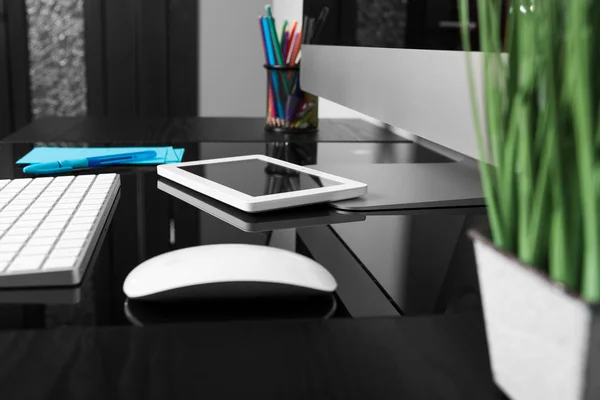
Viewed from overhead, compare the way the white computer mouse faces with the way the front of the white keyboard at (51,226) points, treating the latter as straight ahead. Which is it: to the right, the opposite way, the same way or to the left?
the opposite way

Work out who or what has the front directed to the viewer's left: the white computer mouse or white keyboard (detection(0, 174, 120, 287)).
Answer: the white keyboard

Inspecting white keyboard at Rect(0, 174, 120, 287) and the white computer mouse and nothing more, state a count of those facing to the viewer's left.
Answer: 1

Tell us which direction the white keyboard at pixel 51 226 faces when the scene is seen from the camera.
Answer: facing to the left of the viewer

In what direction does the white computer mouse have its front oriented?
to the viewer's right
